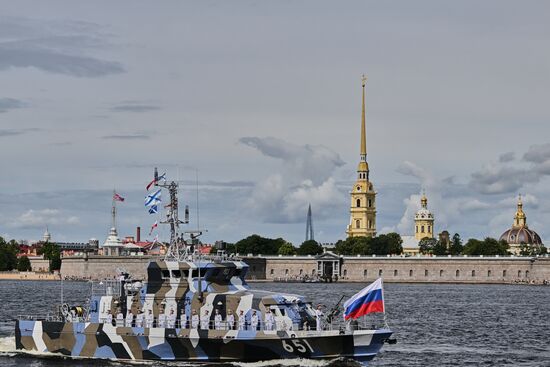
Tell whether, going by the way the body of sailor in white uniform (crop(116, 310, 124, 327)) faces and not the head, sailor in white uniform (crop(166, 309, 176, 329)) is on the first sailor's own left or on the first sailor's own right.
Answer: on the first sailor's own left

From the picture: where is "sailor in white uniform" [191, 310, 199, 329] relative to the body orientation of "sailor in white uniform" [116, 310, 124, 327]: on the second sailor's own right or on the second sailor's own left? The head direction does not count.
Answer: on the second sailor's own left

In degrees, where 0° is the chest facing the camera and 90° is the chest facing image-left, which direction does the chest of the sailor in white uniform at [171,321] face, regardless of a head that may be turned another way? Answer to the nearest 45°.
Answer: approximately 0°

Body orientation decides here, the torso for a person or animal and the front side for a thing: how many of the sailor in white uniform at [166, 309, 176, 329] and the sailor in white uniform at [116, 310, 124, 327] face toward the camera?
2

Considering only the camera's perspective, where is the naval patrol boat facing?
facing to the right of the viewer

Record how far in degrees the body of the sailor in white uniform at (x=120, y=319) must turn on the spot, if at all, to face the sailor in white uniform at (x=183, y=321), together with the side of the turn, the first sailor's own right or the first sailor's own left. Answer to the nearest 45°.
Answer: approximately 45° to the first sailor's own left

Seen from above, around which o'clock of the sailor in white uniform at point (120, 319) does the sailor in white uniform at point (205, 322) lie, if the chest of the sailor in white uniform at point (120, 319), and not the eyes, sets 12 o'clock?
the sailor in white uniform at point (205, 322) is roughly at 10 o'clock from the sailor in white uniform at point (120, 319).

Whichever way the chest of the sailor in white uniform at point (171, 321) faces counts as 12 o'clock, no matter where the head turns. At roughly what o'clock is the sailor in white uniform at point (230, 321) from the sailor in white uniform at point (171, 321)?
the sailor in white uniform at point (230, 321) is roughly at 10 o'clock from the sailor in white uniform at point (171, 321).

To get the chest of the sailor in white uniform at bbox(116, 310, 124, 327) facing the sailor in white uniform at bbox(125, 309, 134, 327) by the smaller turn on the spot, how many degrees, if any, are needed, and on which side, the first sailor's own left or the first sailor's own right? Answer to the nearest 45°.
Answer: approximately 45° to the first sailor's own left
